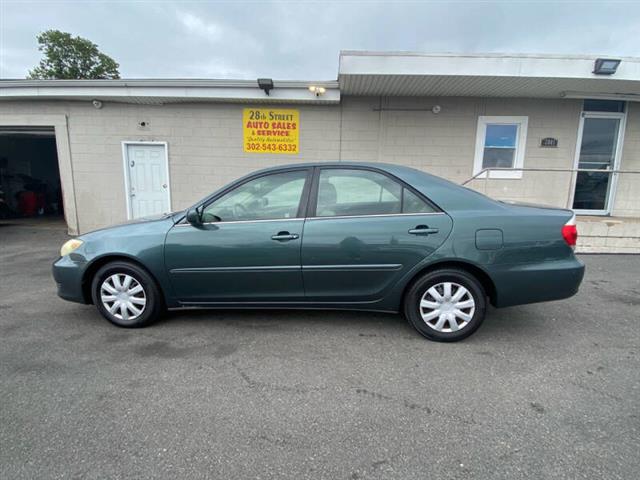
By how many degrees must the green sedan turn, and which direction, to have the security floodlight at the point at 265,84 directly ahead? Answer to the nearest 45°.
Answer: approximately 90° to its right

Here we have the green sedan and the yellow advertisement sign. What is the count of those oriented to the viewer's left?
1

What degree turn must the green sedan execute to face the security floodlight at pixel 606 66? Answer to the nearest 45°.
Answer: approximately 135° to its right

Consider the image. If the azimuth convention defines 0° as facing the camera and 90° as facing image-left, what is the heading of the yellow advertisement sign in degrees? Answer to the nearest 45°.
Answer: approximately 0°

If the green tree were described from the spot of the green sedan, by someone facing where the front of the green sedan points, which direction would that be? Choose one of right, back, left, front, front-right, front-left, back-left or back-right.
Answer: front-right

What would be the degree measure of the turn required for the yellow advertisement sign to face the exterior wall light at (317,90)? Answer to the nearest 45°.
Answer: approximately 45° to its left

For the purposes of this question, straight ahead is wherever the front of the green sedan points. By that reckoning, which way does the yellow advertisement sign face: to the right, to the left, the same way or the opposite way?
to the left

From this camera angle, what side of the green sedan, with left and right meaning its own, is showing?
left

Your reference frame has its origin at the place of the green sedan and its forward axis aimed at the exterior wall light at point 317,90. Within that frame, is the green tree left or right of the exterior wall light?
left

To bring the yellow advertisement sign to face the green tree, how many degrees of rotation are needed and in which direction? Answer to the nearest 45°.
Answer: approximately 135° to its right

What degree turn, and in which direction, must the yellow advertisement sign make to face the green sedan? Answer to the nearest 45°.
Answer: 0° — it already faces it

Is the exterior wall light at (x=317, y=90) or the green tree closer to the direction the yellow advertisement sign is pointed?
the exterior wall light
